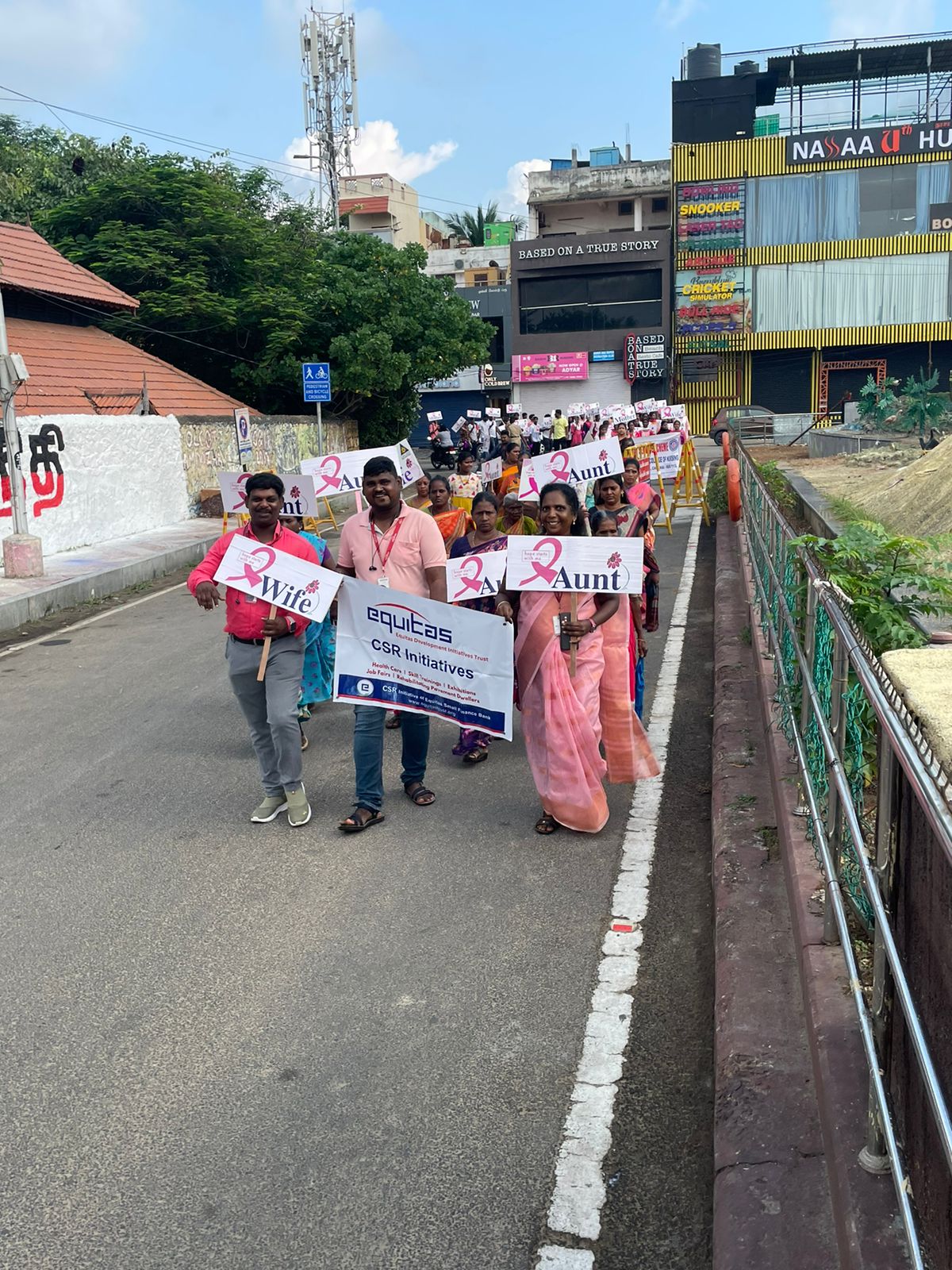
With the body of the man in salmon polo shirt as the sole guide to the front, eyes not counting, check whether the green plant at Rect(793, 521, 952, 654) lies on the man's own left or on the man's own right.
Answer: on the man's own left

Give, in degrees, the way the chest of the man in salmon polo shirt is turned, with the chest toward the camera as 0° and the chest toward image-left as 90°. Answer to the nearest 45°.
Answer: approximately 0°

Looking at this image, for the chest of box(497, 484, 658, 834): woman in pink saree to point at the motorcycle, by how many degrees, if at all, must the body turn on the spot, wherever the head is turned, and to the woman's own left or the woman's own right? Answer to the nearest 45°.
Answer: approximately 180°

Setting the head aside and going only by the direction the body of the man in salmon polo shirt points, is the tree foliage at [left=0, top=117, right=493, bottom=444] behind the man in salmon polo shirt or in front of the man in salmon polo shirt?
behind

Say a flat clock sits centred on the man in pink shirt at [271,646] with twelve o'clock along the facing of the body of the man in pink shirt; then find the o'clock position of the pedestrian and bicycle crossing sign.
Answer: The pedestrian and bicycle crossing sign is roughly at 6 o'clock from the man in pink shirt.

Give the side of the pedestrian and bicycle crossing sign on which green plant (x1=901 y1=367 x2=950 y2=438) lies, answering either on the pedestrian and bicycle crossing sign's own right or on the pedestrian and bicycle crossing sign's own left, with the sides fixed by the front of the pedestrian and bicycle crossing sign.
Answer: on the pedestrian and bicycle crossing sign's own left
